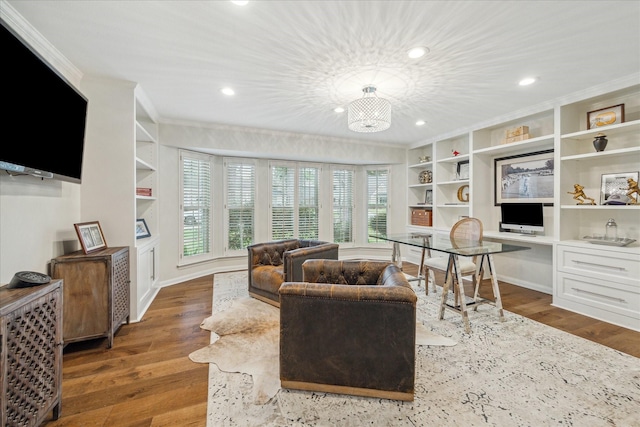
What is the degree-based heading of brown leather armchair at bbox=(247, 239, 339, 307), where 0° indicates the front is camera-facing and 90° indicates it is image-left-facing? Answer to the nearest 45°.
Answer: approximately 45°

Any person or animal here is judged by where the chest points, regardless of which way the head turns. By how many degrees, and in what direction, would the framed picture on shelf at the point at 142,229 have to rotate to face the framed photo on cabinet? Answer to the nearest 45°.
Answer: approximately 45° to its right

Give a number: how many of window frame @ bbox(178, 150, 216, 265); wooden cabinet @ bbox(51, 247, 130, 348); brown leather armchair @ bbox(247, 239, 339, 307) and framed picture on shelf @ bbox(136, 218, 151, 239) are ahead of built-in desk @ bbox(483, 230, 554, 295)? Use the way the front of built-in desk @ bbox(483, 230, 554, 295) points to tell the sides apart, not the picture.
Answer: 4

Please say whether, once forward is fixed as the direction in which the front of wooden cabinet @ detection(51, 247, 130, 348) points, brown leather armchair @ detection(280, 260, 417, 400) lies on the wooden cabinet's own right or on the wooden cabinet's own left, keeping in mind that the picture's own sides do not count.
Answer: on the wooden cabinet's own right

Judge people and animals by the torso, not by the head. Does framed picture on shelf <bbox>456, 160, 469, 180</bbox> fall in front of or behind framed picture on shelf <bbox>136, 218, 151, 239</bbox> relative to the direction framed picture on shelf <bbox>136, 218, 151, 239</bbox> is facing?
in front

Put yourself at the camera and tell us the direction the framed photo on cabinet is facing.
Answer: facing the viewer and to the right of the viewer

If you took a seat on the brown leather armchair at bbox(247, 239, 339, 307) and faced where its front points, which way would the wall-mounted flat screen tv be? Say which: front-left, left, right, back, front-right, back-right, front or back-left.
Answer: front

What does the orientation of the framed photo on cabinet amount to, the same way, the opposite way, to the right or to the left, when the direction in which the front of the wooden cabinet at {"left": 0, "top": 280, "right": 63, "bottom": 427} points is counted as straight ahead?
the same way

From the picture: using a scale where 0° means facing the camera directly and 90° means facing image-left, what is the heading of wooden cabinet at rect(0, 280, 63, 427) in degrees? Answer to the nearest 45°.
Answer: approximately 315°

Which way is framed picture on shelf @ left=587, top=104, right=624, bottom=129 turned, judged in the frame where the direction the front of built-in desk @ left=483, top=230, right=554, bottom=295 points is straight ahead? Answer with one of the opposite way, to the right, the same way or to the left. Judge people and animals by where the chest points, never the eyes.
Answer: the same way

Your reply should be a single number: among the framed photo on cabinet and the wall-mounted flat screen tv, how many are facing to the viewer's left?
0

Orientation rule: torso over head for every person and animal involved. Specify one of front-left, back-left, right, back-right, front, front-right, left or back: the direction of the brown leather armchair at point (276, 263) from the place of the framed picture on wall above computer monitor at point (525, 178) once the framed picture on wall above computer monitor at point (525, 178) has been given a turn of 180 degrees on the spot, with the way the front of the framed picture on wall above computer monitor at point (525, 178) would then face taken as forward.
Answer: back

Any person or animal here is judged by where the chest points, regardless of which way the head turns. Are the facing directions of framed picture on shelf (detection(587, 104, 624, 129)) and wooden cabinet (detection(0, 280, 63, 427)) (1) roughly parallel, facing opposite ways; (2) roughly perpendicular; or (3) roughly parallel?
roughly parallel, facing opposite ways

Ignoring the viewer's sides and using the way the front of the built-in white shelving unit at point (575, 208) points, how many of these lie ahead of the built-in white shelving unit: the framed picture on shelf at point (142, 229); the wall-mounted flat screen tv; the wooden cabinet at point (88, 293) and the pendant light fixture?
4

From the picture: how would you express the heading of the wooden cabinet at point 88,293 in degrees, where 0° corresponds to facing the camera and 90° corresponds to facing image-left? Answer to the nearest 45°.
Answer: approximately 270°

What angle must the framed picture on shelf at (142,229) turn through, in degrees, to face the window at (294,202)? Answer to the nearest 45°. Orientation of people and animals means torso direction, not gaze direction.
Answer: approximately 45° to its left

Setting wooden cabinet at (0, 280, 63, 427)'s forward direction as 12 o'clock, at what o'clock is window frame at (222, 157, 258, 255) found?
The window frame is roughly at 9 o'clock from the wooden cabinet.

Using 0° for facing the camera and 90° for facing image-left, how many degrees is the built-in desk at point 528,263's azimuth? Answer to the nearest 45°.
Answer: approximately 45°

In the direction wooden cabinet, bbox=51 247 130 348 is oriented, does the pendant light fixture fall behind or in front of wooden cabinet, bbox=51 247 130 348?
in front
